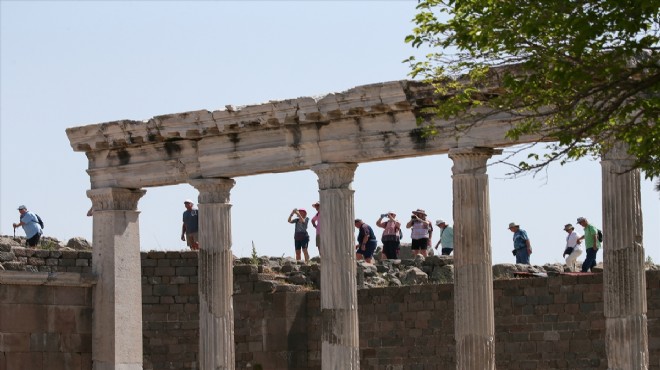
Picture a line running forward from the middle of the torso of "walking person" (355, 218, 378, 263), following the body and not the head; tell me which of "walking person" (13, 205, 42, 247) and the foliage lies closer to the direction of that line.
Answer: the walking person

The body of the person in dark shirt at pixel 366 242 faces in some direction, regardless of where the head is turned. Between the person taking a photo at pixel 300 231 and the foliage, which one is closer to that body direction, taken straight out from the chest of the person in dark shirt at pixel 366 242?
the person taking a photo

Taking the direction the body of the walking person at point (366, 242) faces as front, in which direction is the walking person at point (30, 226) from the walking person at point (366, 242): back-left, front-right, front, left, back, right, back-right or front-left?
front

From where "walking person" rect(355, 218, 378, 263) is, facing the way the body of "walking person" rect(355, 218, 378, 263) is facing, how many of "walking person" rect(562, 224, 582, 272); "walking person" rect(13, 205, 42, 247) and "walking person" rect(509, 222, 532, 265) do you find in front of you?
1

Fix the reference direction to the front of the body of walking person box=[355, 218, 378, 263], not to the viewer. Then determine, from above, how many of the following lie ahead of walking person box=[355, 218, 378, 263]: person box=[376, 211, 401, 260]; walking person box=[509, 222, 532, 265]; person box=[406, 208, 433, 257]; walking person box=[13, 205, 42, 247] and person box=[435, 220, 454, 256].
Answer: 1

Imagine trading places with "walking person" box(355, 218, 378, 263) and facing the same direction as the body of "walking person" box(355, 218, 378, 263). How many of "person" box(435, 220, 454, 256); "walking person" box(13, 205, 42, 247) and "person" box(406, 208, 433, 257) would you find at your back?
2

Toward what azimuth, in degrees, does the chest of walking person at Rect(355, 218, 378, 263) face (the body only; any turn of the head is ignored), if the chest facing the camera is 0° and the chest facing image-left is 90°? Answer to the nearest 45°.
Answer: approximately 90°

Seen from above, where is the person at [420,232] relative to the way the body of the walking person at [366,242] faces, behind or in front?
behind

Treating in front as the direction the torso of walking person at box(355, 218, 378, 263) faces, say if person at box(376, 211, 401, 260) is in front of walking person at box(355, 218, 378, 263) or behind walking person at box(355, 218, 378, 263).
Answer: behind

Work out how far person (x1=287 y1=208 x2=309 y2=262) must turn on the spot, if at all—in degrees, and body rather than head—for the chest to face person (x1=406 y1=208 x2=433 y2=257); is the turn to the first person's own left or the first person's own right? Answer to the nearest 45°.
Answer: approximately 90° to the first person's own left

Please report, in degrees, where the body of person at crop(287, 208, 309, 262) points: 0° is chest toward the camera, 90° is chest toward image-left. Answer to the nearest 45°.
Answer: approximately 45°

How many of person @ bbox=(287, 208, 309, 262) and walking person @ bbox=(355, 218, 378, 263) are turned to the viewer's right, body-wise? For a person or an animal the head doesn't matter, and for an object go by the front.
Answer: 0

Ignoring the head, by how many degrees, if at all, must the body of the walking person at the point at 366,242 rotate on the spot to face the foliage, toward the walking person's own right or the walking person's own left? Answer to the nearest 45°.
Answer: approximately 90° to the walking person's own left
